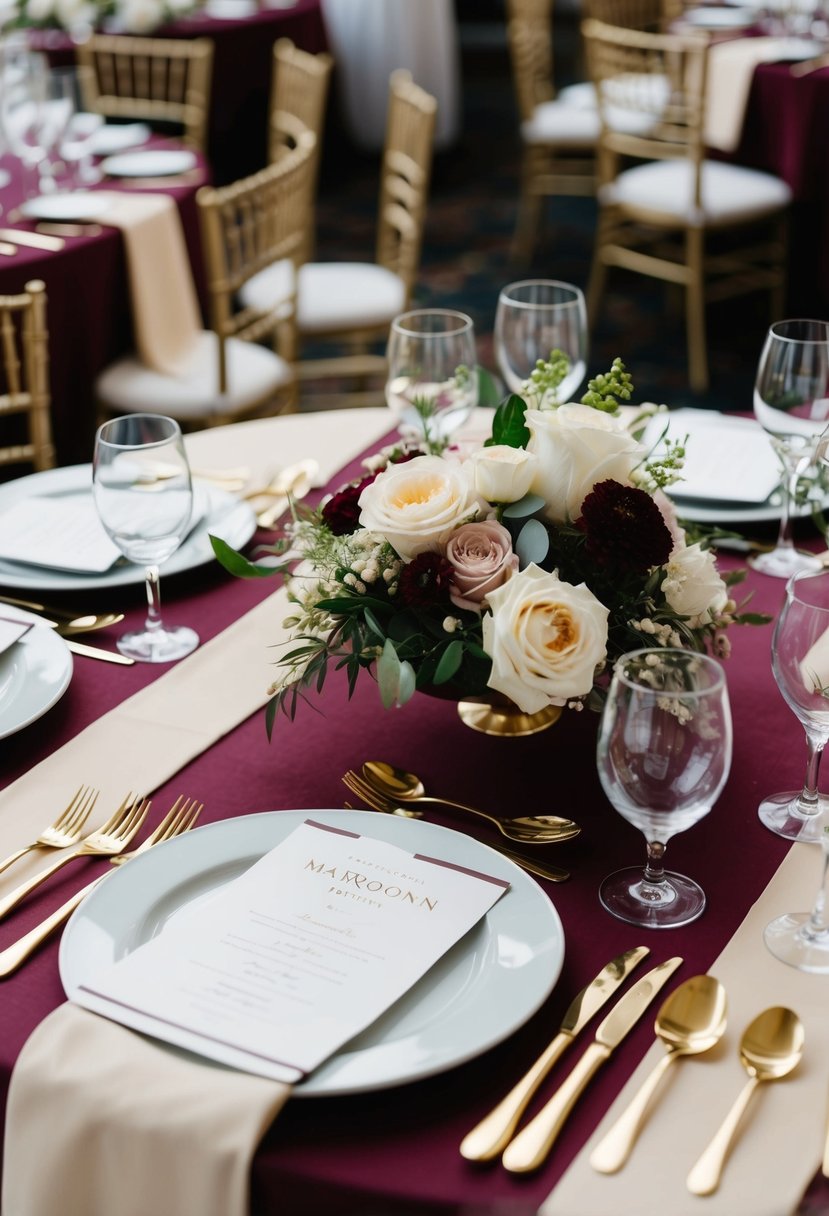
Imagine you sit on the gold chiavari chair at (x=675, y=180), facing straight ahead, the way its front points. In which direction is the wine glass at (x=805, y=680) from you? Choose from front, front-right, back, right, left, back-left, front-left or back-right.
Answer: back-right

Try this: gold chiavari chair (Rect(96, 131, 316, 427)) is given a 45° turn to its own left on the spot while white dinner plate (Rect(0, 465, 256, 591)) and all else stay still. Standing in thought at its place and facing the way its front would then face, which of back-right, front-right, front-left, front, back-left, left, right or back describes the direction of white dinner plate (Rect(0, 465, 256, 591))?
left

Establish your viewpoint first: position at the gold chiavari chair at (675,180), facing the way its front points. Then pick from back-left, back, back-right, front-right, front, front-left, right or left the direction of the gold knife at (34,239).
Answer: back

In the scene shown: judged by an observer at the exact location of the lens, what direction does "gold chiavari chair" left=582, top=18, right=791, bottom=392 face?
facing away from the viewer and to the right of the viewer

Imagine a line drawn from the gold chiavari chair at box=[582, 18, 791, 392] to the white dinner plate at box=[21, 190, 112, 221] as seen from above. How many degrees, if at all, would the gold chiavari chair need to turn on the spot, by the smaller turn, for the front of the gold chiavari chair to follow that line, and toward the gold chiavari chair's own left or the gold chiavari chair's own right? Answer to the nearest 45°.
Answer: approximately 180°

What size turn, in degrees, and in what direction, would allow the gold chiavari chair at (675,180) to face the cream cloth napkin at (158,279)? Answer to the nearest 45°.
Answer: approximately 180°

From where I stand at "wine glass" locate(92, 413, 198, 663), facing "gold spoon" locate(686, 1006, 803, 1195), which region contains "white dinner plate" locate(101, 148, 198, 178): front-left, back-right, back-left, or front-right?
back-left

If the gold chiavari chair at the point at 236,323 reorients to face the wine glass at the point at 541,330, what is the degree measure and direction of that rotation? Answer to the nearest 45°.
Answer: approximately 135° to its left

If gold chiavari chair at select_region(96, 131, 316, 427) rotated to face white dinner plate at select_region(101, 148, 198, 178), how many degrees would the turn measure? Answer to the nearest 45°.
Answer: approximately 45° to its right

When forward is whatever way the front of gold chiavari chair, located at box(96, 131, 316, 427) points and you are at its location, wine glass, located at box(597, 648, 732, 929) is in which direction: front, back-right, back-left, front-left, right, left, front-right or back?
back-left
